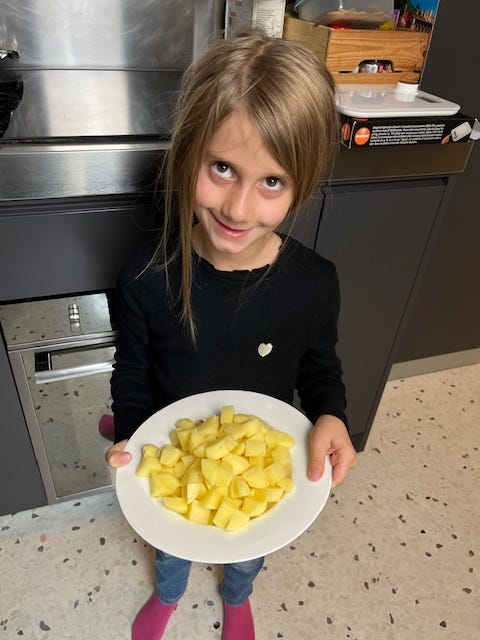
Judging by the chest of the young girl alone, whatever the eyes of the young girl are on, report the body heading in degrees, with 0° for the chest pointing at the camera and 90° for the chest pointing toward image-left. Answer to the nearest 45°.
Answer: approximately 0°

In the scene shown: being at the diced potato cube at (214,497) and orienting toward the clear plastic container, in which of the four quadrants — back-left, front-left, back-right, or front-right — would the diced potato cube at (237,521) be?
back-right
